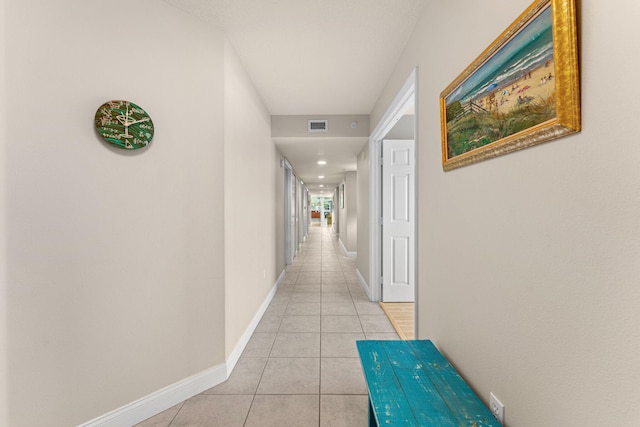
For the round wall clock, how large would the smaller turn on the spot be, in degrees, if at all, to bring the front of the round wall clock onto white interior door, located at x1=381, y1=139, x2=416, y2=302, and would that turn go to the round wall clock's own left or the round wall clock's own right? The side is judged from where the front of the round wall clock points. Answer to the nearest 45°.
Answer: approximately 45° to the round wall clock's own left

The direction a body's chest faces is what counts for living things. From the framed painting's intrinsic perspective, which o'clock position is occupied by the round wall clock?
The round wall clock is roughly at 1 o'clock from the framed painting.

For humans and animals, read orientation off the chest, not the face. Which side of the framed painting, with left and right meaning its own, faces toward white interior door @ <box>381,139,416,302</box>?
right

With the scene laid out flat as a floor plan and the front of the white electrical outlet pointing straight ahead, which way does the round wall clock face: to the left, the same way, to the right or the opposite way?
the opposite way

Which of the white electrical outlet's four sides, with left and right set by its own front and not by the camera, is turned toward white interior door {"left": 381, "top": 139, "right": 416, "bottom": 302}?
right

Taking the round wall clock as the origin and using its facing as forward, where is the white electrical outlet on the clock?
The white electrical outlet is roughly at 12 o'clock from the round wall clock.
